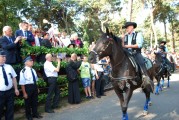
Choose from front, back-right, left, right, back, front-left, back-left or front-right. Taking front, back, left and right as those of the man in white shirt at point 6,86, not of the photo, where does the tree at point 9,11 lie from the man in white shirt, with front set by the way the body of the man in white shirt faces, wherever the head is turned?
back

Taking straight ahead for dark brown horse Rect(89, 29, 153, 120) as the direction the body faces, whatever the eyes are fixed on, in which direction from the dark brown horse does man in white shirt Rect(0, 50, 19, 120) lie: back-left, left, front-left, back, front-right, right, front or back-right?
front-right

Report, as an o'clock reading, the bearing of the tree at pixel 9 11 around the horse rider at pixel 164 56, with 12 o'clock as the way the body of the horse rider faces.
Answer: The tree is roughly at 2 o'clock from the horse rider.

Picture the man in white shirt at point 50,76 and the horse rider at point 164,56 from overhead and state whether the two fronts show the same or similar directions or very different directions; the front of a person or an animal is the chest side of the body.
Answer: very different directions

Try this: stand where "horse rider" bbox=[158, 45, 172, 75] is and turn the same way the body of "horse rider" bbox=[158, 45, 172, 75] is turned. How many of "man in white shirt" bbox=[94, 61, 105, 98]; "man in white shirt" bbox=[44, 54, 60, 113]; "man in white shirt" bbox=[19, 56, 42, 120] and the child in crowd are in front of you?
4

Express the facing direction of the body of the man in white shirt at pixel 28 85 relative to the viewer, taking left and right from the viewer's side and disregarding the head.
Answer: facing the viewer and to the right of the viewer

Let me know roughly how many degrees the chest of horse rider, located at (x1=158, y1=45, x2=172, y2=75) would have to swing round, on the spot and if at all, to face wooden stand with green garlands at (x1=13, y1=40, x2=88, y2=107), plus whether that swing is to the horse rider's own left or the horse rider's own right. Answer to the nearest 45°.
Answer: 0° — they already face it

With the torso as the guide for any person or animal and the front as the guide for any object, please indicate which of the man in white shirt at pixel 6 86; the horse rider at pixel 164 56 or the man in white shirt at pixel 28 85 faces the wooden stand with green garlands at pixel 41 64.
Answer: the horse rider

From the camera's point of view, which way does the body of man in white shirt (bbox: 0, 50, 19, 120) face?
toward the camera

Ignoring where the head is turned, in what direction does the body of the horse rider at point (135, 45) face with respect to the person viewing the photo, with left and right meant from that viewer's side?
facing the viewer and to the left of the viewer
